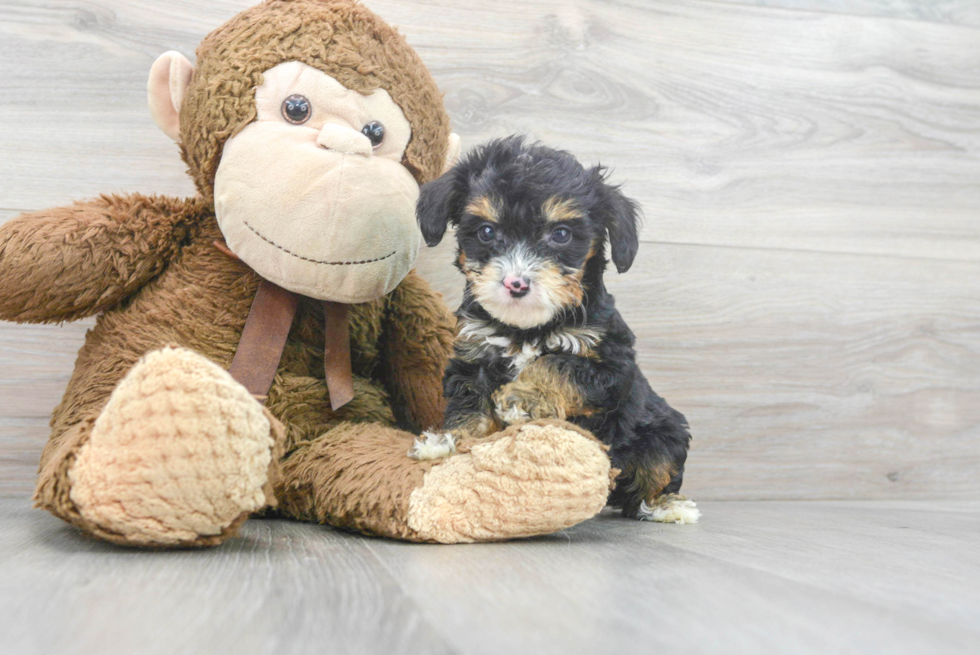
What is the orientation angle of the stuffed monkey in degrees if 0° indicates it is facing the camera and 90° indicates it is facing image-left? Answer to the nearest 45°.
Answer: approximately 315°

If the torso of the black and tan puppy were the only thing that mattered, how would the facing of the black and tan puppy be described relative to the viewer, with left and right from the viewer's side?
facing the viewer and to the left of the viewer
